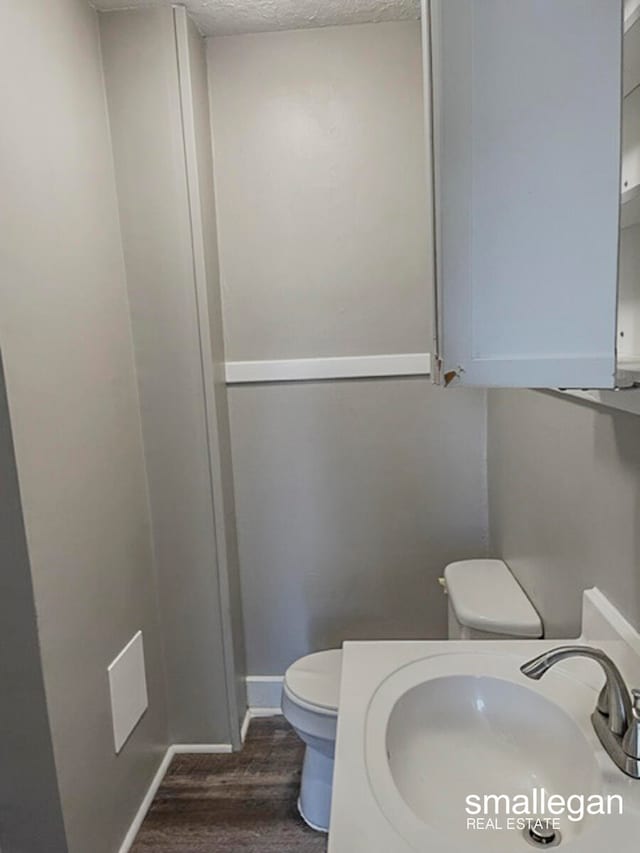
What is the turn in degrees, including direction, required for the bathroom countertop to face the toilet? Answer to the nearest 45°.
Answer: approximately 90° to its right

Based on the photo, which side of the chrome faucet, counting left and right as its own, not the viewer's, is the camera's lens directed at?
left

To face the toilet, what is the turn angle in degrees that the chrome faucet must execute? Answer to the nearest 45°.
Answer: approximately 45° to its right

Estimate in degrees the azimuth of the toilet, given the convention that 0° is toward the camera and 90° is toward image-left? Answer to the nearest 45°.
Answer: approximately 90°

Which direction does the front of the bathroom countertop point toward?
to the viewer's left

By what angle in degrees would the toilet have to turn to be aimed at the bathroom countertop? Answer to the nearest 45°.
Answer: approximately 90° to its left
